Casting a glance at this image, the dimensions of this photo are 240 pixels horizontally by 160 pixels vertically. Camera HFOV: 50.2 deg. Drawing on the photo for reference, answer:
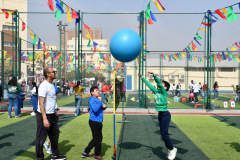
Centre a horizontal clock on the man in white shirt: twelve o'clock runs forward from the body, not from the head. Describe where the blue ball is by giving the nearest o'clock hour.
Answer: The blue ball is roughly at 12 o'clock from the man in white shirt.

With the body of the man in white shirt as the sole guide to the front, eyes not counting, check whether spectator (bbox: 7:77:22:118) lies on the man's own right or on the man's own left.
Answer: on the man's own left

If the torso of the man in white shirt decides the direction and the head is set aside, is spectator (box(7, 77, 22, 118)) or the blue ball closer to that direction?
the blue ball
